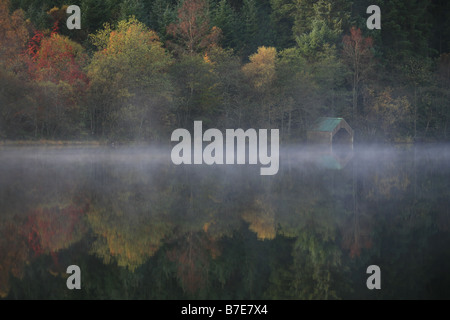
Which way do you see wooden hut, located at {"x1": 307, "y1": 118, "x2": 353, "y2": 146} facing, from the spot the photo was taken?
facing the viewer and to the right of the viewer

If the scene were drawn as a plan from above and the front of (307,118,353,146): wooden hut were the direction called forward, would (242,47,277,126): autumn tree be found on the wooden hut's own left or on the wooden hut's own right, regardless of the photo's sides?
on the wooden hut's own right

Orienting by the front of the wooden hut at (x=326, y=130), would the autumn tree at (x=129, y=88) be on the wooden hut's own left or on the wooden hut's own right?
on the wooden hut's own right

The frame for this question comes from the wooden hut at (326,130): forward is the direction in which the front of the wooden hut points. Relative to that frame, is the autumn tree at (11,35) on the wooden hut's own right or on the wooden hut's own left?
on the wooden hut's own right

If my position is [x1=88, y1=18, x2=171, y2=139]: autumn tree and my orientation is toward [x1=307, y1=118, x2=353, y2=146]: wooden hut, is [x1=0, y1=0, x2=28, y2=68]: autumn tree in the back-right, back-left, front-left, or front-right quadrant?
back-left

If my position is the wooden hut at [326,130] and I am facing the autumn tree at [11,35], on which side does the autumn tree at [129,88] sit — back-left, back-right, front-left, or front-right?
front-left

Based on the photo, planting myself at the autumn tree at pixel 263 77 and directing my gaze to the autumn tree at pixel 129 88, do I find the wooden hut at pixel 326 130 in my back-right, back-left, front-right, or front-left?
back-left
